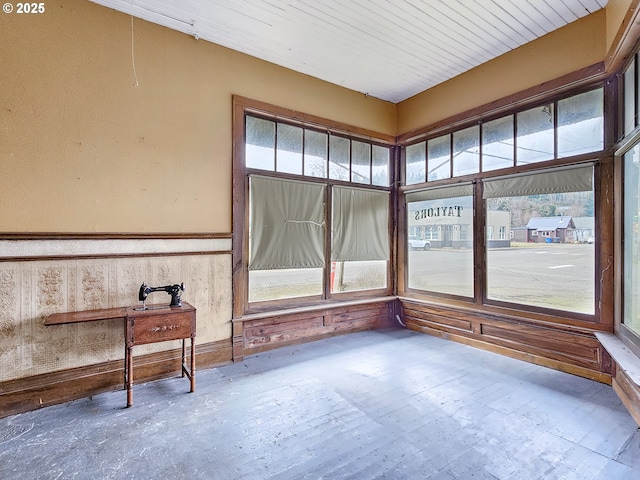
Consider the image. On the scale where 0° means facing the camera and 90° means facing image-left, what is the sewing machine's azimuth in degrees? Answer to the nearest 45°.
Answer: approximately 0°

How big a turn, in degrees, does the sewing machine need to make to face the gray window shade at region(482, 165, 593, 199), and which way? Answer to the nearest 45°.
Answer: approximately 90° to its left

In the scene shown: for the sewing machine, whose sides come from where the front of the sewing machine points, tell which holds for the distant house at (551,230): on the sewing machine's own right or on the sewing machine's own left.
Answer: on the sewing machine's own left

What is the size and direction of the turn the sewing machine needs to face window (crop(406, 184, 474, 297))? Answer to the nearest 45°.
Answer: approximately 90° to its left

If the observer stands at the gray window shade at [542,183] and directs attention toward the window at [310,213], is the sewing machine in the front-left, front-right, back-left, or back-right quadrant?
front-left

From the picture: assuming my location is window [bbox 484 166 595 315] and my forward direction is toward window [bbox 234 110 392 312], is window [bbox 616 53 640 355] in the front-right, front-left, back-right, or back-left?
back-left

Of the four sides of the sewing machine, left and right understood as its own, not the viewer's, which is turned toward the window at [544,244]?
left

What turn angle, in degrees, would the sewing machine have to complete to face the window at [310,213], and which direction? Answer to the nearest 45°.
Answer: approximately 90° to its left
